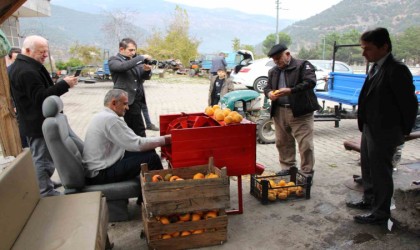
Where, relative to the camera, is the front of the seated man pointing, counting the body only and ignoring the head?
to the viewer's right

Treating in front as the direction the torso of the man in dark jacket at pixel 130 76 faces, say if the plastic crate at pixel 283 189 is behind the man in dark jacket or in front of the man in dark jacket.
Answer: in front

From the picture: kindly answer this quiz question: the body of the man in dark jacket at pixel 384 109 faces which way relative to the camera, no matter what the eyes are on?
to the viewer's left

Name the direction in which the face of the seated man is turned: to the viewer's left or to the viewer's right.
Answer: to the viewer's right

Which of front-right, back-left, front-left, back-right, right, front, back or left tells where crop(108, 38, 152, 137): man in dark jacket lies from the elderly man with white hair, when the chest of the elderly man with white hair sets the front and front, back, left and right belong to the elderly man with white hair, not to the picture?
front-left

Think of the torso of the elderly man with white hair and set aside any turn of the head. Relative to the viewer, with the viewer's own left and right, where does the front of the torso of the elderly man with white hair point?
facing to the right of the viewer

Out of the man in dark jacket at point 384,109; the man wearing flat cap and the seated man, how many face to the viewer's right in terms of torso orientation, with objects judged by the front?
1

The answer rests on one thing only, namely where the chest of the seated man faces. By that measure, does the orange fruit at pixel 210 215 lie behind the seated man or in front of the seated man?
in front

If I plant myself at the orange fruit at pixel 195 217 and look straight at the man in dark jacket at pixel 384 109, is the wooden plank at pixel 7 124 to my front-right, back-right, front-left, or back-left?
back-left

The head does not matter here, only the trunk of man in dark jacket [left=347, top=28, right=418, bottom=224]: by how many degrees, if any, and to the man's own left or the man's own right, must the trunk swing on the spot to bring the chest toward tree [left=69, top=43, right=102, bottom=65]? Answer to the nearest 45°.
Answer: approximately 45° to the man's own right

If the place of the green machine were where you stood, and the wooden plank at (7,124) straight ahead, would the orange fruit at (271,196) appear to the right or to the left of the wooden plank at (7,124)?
left
